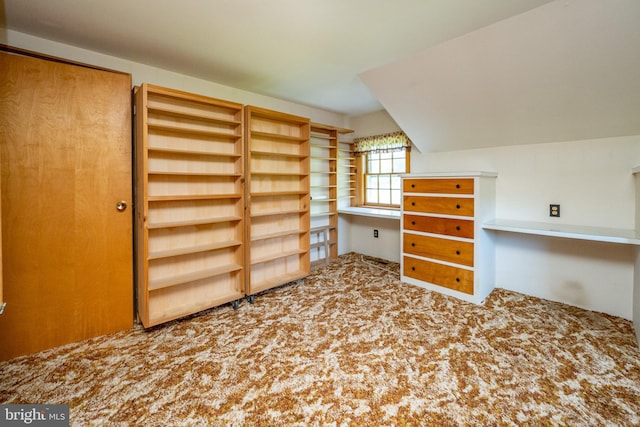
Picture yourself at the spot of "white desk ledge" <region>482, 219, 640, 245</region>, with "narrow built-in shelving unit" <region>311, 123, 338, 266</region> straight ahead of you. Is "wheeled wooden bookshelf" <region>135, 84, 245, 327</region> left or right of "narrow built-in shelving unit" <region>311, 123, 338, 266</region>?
left

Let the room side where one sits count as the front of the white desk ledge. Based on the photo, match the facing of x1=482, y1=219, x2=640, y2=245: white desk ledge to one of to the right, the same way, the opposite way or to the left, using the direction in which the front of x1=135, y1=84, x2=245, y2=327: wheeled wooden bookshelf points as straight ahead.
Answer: to the right

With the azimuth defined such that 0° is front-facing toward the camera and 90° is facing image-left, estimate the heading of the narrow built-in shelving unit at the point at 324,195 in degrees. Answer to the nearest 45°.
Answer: approximately 315°

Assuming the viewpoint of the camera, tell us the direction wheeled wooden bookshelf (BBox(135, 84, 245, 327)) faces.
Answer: facing the viewer and to the right of the viewer

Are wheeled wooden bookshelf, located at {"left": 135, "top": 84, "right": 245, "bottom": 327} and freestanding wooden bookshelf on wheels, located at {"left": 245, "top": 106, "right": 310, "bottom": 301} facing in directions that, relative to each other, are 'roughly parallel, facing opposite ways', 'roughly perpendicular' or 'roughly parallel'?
roughly parallel

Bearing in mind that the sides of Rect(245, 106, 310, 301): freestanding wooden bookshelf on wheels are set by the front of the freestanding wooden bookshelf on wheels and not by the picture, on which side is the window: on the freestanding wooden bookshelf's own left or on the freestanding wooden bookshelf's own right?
on the freestanding wooden bookshelf's own left

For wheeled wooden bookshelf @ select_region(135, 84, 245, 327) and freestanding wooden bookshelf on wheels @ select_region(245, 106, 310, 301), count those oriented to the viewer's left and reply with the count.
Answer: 0

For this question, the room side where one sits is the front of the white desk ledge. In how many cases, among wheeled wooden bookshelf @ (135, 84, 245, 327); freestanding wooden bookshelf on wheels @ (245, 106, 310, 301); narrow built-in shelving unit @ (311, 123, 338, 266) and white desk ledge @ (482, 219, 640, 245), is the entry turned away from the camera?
0

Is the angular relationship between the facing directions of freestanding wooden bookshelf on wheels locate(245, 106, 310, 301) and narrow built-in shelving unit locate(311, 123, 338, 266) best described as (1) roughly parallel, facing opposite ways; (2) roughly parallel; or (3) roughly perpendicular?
roughly parallel

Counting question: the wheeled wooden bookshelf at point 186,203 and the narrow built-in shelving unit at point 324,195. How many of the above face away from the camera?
0
